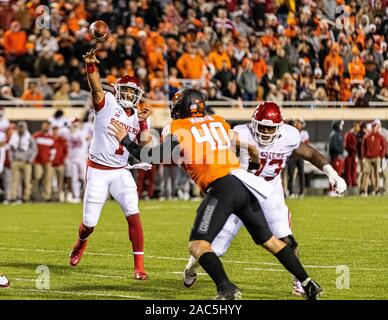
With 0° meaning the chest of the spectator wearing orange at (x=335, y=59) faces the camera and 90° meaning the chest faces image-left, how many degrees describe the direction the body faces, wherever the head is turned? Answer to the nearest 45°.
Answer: approximately 0°

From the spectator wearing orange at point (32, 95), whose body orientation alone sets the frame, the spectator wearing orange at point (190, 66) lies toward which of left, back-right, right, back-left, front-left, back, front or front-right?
left

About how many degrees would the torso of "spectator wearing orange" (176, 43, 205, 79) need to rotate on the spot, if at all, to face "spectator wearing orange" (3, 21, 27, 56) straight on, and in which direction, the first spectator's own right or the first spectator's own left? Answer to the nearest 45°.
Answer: approximately 90° to the first spectator's own right

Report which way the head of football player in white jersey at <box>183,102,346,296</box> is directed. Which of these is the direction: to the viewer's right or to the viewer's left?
to the viewer's left

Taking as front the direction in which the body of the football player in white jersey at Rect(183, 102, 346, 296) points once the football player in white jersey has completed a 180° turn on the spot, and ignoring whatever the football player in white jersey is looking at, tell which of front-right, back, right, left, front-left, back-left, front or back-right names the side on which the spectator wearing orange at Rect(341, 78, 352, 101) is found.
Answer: front

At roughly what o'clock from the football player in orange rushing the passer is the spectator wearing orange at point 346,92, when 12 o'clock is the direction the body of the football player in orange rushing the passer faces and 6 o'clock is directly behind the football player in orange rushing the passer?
The spectator wearing orange is roughly at 2 o'clock from the football player in orange rushing the passer.

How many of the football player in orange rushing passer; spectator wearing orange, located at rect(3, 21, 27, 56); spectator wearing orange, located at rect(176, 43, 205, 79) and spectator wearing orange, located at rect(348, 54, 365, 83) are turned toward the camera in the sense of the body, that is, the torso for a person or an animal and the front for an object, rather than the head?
3

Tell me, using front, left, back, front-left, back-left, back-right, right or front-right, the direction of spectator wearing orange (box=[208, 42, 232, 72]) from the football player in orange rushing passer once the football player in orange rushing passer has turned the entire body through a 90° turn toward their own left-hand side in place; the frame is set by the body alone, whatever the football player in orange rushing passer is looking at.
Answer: back-right

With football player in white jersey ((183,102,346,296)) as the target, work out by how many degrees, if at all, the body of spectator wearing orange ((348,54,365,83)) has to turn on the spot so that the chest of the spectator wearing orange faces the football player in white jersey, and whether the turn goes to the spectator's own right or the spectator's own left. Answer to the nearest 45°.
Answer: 0° — they already face them

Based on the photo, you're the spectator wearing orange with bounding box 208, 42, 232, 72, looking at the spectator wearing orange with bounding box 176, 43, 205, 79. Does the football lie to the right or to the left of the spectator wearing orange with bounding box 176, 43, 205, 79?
left

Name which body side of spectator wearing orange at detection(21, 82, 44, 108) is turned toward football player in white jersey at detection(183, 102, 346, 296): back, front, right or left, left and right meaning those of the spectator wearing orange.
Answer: front

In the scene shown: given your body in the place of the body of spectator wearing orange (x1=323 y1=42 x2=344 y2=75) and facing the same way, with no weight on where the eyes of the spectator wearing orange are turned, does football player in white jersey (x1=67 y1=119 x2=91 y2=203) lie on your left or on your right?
on your right

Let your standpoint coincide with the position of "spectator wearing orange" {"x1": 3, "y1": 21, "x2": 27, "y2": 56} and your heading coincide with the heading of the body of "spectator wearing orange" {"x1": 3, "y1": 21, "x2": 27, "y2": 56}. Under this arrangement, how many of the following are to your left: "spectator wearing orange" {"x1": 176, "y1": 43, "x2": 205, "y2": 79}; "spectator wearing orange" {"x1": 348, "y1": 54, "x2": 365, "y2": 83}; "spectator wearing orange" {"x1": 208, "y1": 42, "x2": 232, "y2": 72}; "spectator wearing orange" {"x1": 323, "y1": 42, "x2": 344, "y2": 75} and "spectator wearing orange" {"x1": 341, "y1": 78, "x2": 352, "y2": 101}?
5
